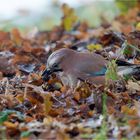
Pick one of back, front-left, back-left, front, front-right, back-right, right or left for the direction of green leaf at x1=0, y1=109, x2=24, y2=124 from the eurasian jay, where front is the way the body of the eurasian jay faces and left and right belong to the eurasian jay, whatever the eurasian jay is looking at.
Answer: front-left

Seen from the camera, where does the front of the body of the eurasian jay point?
to the viewer's left
